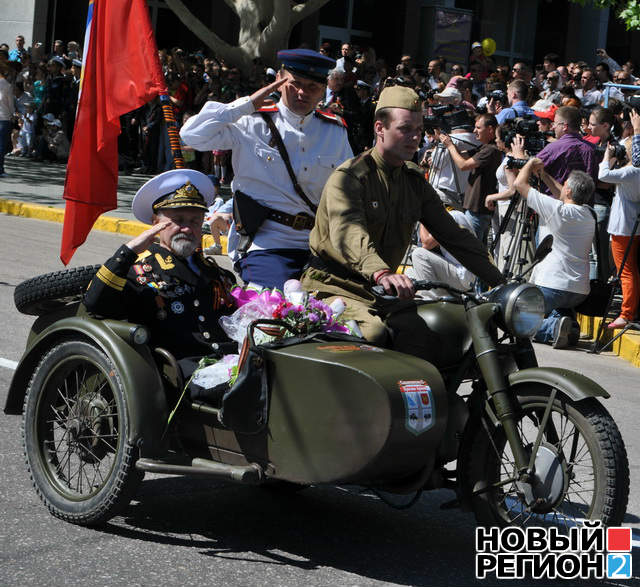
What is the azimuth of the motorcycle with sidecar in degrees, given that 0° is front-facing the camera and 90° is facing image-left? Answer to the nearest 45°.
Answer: approximately 315°

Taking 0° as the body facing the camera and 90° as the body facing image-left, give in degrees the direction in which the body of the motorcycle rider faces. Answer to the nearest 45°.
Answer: approximately 315°

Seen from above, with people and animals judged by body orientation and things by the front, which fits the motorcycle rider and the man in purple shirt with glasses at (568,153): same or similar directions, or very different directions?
very different directions

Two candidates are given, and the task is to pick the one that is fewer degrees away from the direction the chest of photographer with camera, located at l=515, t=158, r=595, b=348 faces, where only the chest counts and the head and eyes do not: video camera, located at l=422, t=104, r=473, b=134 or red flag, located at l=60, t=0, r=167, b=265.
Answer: the video camera

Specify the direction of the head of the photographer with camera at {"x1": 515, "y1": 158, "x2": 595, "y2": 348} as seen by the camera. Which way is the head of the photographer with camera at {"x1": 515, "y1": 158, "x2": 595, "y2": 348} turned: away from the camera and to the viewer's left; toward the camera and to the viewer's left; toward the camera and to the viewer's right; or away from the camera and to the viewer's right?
away from the camera and to the viewer's left

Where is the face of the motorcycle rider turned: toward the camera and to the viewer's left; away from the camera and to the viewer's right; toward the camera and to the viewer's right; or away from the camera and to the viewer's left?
toward the camera and to the viewer's right

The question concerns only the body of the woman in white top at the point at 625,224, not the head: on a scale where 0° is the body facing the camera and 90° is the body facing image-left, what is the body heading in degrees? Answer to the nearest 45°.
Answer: approximately 90°

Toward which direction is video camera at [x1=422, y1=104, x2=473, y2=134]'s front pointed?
to the viewer's left

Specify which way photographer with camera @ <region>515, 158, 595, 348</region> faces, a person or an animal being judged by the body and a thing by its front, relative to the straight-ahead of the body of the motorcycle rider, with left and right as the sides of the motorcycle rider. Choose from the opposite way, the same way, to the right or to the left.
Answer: the opposite way

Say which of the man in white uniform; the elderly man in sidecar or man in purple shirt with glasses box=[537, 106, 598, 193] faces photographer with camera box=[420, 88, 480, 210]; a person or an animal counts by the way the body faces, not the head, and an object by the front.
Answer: man in purple shirt with glasses box=[537, 106, 598, 193]
